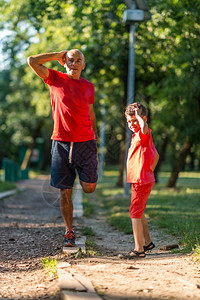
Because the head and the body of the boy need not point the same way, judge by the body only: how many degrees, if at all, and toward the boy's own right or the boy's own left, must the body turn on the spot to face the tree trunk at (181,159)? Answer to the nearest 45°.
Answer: approximately 135° to the boy's own right

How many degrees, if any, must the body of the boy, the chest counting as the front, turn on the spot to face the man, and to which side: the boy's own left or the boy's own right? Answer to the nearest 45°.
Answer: approximately 45° to the boy's own right

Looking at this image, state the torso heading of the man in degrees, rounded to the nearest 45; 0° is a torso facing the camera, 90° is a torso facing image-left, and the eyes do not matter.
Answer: approximately 0°

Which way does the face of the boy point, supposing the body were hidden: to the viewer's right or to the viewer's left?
to the viewer's left

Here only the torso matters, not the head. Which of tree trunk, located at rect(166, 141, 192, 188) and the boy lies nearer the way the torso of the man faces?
the boy

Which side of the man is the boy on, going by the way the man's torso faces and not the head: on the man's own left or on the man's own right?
on the man's own left

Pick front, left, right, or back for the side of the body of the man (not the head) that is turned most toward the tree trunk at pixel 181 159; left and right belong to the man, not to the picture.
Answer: back
